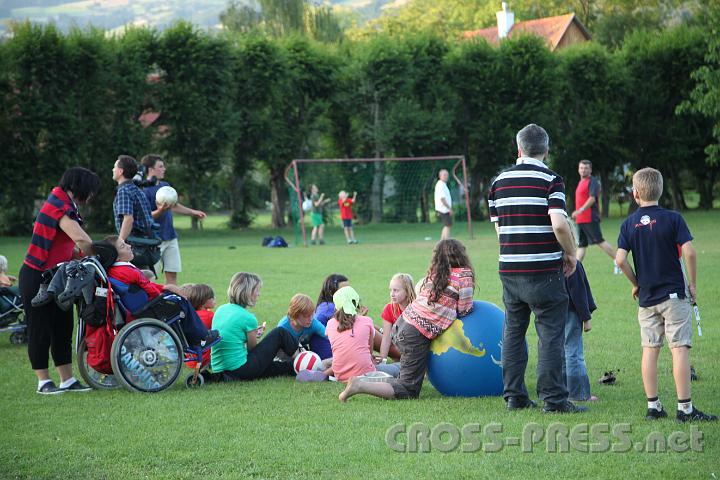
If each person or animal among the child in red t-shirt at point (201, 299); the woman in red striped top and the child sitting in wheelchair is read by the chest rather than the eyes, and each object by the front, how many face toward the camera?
0

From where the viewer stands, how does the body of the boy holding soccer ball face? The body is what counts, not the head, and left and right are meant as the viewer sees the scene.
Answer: facing the viewer and to the right of the viewer

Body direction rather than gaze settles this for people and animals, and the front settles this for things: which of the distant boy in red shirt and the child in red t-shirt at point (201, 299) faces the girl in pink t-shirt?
the distant boy in red shirt

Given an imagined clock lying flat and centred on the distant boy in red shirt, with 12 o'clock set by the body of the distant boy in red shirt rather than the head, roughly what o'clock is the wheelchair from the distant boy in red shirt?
The wheelchair is roughly at 12 o'clock from the distant boy in red shirt.

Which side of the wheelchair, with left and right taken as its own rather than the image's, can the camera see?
right

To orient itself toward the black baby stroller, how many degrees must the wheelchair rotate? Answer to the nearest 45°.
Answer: approximately 135° to its left

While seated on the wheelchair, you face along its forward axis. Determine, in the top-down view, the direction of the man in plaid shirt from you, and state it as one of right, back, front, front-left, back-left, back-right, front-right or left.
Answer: left

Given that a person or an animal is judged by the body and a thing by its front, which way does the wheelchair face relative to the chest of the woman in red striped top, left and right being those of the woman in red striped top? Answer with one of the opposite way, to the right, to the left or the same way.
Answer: the same way

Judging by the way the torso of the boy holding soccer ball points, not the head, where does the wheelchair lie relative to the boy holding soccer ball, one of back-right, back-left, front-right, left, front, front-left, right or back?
front-right

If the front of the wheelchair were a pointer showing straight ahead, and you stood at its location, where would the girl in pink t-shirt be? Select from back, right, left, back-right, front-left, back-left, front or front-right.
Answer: front

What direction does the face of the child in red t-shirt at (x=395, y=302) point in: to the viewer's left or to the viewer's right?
to the viewer's left

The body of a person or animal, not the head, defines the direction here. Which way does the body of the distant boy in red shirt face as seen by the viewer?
toward the camera

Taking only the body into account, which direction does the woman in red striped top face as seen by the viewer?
to the viewer's right

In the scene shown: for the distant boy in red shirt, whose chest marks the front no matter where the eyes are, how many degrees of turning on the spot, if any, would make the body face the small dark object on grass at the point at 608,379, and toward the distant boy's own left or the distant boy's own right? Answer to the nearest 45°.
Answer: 0° — they already face it

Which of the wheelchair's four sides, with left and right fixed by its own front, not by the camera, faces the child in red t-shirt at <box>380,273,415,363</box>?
front

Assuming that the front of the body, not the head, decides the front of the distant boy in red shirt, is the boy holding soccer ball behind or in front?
in front

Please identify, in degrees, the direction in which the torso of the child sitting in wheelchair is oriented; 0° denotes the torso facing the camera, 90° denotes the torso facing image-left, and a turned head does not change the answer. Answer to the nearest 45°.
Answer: approximately 270°
